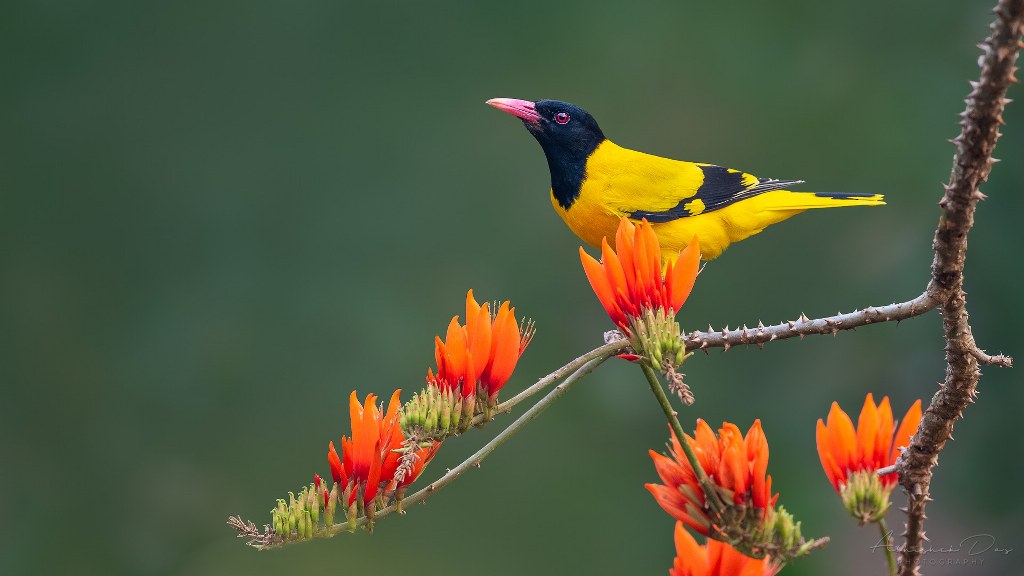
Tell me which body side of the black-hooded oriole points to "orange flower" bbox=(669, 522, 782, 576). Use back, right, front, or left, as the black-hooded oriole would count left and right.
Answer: left

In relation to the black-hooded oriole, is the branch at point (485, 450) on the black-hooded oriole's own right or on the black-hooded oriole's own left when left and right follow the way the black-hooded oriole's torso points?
on the black-hooded oriole's own left

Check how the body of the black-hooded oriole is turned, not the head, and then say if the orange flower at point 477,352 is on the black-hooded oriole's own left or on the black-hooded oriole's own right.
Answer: on the black-hooded oriole's own left

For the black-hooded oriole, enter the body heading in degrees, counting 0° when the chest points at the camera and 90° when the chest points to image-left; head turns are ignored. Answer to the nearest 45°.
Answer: approximately 90°

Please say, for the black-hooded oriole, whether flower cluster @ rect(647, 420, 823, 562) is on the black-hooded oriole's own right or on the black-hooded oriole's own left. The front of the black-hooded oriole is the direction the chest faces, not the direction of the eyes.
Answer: on the black-hooded oriole's own left
